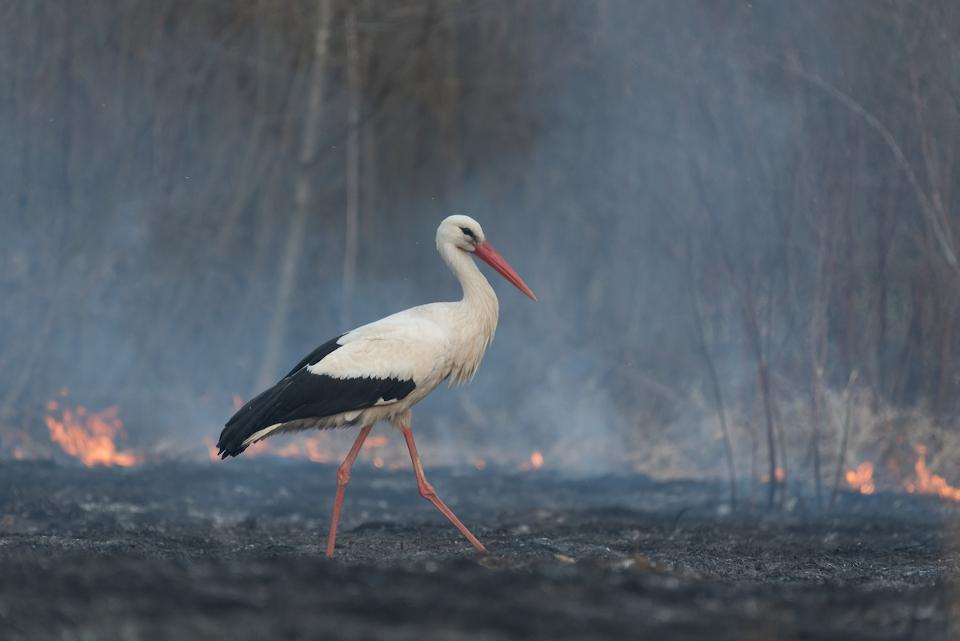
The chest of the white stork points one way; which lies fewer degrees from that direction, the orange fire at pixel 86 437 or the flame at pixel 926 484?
the flame

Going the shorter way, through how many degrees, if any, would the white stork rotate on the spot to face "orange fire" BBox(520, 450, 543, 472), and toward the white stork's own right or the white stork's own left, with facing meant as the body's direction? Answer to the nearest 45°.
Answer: approximately 90° to the white stork's own left

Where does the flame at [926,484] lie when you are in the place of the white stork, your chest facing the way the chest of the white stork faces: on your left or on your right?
on your left

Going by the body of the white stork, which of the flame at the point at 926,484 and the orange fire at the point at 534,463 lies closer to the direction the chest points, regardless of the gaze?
the flame

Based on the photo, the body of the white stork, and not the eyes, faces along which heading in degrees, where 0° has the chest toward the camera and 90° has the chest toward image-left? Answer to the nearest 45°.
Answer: approximately 270°

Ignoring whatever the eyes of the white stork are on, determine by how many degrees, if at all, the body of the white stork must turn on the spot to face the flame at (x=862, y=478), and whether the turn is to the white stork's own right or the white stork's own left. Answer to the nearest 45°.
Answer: approximately 45° to the white stork's own left

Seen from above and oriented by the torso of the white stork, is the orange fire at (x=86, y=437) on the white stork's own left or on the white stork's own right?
on the white stork's own left
